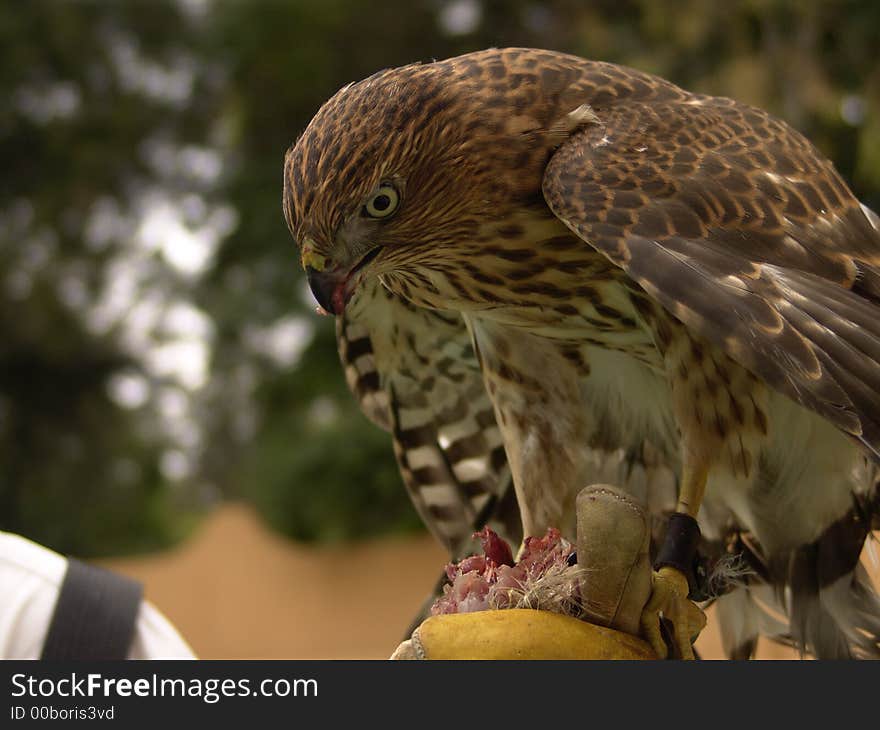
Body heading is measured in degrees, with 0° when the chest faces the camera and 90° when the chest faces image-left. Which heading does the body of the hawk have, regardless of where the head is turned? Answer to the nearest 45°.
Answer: approximately 45°
